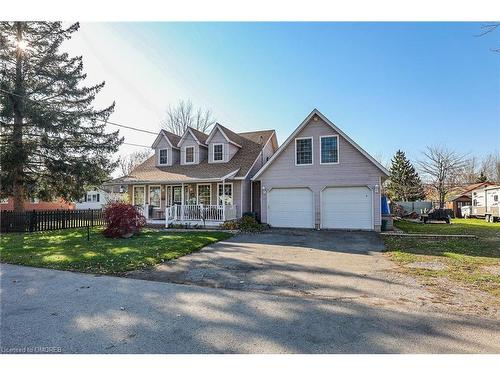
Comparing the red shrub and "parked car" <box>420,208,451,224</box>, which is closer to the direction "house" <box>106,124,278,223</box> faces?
the red shrub

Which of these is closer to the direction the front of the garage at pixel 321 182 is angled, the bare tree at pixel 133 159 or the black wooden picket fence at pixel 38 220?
the black wooden picket fence

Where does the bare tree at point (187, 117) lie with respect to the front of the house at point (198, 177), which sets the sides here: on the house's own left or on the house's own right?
on the house's own right

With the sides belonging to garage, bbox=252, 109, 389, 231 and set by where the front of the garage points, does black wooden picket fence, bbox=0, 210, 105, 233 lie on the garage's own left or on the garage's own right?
on the garage's own right

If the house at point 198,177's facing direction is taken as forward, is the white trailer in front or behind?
behind

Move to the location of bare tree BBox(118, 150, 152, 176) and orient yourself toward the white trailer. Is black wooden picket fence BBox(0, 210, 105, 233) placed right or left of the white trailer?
right

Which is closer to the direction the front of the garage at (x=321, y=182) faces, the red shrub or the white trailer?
the red shrub

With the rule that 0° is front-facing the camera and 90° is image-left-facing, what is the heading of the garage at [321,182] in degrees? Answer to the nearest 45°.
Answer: approximately 0°

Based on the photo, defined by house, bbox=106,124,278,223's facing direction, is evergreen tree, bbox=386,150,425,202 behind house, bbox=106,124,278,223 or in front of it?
behind

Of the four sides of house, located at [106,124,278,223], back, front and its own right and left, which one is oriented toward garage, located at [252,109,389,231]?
left

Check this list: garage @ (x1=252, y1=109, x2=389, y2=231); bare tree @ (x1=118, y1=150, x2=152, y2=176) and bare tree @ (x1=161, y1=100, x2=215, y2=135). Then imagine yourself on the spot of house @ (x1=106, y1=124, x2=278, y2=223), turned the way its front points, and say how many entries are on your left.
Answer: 1

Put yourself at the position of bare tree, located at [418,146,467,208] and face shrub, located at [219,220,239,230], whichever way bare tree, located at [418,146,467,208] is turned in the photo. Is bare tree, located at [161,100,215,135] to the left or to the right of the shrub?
right

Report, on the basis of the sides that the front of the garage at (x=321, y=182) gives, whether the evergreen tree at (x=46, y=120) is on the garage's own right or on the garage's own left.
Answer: on the garage's own right
